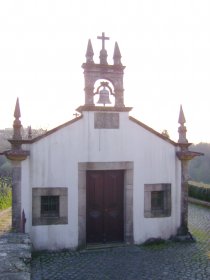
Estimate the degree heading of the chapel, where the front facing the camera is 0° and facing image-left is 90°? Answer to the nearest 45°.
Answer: approximately 0°
